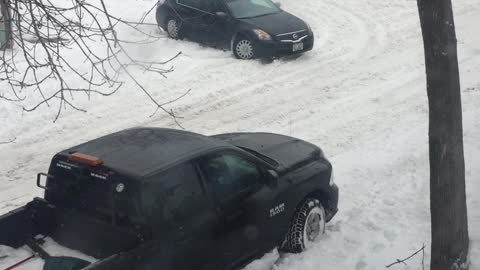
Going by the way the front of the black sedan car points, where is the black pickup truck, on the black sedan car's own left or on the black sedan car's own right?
on the black sedan car's own right

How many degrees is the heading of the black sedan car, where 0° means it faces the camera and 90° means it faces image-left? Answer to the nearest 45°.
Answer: approximately 315°

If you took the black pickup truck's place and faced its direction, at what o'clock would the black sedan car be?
The black sedan car is roughly at 11 o'clock from the black pickup truck.

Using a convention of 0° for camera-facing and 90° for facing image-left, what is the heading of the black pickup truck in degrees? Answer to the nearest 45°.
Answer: approximately 225°
